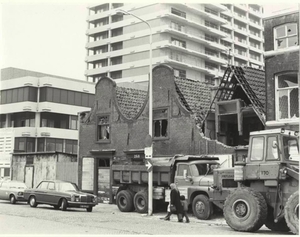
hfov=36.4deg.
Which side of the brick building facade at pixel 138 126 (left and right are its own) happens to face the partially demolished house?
left

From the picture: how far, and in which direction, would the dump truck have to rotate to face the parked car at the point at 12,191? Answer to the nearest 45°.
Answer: approximately 180°

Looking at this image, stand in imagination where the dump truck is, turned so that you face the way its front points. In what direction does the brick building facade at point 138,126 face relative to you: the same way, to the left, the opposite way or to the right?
to the right

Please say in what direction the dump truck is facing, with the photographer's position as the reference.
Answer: facing the viewer and to the right of the viewer

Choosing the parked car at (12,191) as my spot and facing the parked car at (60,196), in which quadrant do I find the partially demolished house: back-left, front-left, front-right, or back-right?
front-left

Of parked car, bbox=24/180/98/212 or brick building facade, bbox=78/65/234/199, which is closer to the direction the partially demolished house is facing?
the parked car

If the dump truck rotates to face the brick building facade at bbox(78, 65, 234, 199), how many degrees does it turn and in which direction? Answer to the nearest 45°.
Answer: approximately 135° to its left

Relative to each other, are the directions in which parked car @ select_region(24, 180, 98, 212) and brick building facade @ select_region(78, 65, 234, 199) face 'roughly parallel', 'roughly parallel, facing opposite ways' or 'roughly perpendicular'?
roughly perpendicular

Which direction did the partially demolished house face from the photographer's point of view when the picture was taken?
facing the viewer and to the left of the viewer

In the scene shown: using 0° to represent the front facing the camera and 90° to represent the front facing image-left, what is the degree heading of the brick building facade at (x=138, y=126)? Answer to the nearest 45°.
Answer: approximately 45°

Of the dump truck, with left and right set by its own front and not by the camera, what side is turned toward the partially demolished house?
left
